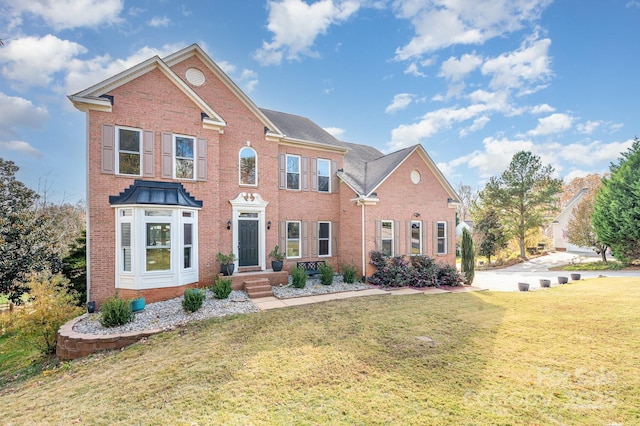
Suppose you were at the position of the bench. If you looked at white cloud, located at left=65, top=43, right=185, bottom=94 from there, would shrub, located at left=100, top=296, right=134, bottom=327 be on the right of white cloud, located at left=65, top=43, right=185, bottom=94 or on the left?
left

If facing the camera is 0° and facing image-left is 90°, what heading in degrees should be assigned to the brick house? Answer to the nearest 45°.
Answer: approximately 315°

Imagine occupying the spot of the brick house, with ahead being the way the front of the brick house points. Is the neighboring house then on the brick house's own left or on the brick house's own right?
on the brick house's own left

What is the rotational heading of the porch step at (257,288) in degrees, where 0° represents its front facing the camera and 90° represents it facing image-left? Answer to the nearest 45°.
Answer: approximately 315°

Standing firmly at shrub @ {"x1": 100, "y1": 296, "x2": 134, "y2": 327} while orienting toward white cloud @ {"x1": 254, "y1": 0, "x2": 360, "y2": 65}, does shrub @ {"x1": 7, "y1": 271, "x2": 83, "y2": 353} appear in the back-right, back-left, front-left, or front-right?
back-left
